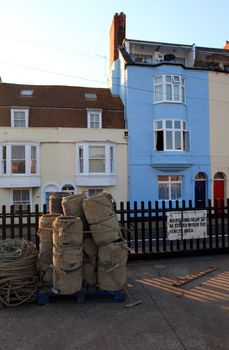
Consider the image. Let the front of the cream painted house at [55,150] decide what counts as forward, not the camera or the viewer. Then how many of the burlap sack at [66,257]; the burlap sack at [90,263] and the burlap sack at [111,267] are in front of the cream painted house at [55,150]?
3

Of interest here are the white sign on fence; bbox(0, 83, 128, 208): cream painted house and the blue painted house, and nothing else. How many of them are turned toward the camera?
3

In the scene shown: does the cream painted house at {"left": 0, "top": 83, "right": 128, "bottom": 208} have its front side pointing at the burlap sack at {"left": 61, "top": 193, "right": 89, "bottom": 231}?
yes

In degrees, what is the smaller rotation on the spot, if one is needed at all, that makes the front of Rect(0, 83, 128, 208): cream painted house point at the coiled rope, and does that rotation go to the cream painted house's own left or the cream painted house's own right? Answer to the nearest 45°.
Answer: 0° — it already faces it

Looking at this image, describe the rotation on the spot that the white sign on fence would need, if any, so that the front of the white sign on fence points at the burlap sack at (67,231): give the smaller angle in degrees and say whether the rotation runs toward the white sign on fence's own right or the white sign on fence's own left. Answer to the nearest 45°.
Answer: approximately 45° to the white sign on fence's own right

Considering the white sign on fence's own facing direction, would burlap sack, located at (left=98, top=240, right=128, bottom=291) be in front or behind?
in front

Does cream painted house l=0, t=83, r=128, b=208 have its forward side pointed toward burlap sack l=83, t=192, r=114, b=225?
yes

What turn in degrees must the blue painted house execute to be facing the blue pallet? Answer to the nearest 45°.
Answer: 0° — it already faces it

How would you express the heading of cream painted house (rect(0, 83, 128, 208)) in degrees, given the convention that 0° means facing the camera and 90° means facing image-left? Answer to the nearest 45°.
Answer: approximately 0°

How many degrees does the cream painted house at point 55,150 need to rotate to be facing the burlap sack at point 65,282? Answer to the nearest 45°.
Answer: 0° — it already faces it

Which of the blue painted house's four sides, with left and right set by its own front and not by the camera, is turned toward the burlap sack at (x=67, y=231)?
front
